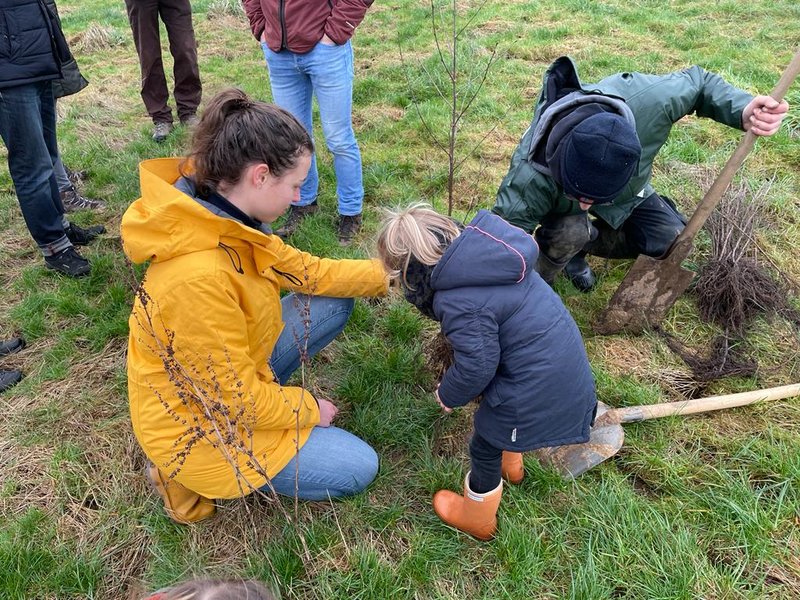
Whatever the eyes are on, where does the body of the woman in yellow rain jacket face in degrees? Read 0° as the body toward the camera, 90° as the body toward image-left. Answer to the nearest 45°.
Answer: approximately 270°

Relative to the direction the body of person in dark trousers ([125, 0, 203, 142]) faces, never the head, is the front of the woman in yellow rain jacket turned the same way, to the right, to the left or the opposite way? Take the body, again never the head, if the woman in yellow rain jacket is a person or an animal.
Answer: to the left

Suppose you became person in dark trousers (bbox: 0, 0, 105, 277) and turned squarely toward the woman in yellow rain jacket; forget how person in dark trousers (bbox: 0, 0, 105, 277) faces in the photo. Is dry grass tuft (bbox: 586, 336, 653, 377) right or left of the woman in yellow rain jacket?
left

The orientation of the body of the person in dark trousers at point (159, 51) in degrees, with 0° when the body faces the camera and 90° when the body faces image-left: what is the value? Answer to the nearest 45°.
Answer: approximately 0°

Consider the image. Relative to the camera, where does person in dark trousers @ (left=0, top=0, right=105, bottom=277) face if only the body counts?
to the viewer's right

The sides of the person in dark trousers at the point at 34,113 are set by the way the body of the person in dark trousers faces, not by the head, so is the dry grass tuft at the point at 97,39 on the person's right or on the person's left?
on the person's left

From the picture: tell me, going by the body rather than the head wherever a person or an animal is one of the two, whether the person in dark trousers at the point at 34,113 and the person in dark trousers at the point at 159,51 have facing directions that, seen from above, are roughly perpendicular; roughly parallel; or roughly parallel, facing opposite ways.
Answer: roughly perpendicular
